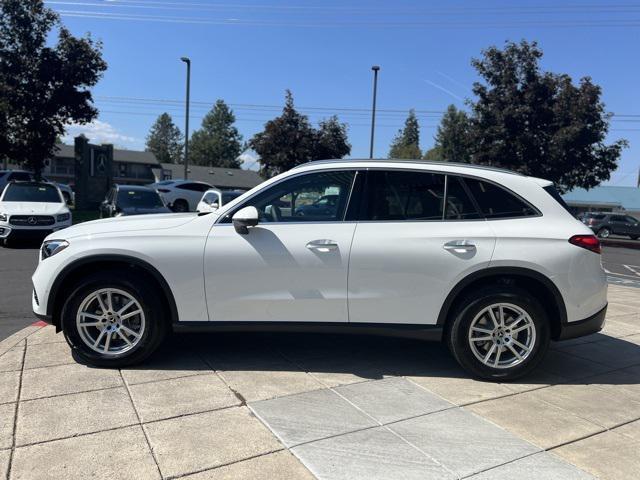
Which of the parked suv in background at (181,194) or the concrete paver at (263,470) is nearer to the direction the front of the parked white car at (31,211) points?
the concrete paver

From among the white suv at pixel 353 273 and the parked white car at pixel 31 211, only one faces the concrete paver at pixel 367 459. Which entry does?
the parked white car

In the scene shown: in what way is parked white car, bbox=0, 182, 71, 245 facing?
toward the camera

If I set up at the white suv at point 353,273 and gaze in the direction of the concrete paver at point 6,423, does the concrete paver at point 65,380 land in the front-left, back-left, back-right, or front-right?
front-right

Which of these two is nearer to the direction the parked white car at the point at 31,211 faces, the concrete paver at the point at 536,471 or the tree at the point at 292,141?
the concrete paver

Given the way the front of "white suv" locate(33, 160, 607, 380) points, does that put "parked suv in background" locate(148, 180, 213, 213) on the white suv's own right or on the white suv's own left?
on the white suv's own right

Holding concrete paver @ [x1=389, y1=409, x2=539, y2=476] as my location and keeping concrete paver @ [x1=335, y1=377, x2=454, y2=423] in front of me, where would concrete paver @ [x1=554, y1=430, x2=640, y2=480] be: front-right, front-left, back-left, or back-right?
back-right

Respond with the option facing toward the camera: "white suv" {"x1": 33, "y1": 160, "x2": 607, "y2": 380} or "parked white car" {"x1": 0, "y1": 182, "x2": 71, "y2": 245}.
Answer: the parked white car

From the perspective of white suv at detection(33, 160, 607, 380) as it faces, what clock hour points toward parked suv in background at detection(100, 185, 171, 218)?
The parked suv in background is roughly at 2 o'clock from the white suv.

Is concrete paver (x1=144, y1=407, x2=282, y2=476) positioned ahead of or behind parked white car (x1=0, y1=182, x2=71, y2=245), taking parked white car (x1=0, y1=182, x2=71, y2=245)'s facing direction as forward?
ahead

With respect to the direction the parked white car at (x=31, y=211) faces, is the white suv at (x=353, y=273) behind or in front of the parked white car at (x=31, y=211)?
in front

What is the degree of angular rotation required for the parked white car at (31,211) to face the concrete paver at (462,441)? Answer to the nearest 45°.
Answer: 0° — it already faces it

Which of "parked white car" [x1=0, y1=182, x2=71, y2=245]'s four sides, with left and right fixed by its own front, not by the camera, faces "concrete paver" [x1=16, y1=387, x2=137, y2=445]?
front

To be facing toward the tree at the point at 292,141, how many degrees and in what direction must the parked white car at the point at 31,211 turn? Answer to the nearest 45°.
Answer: approximately 135° to its left

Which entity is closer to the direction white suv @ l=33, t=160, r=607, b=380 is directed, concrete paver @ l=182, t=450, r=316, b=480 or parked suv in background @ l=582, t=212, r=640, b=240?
the concrete paver

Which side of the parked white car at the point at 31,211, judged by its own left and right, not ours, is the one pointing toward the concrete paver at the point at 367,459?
front

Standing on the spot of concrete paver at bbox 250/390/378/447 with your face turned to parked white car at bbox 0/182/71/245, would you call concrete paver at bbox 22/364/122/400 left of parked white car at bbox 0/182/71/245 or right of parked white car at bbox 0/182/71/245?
left

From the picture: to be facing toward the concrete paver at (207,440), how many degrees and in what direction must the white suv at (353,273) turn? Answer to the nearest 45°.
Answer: approximately 45° to its left

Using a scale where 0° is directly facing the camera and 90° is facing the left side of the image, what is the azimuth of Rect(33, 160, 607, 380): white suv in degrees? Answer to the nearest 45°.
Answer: approximately 90°

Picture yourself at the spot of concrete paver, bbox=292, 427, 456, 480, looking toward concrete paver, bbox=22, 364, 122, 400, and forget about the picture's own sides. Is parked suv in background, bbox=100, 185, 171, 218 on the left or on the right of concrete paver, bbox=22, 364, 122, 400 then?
right
